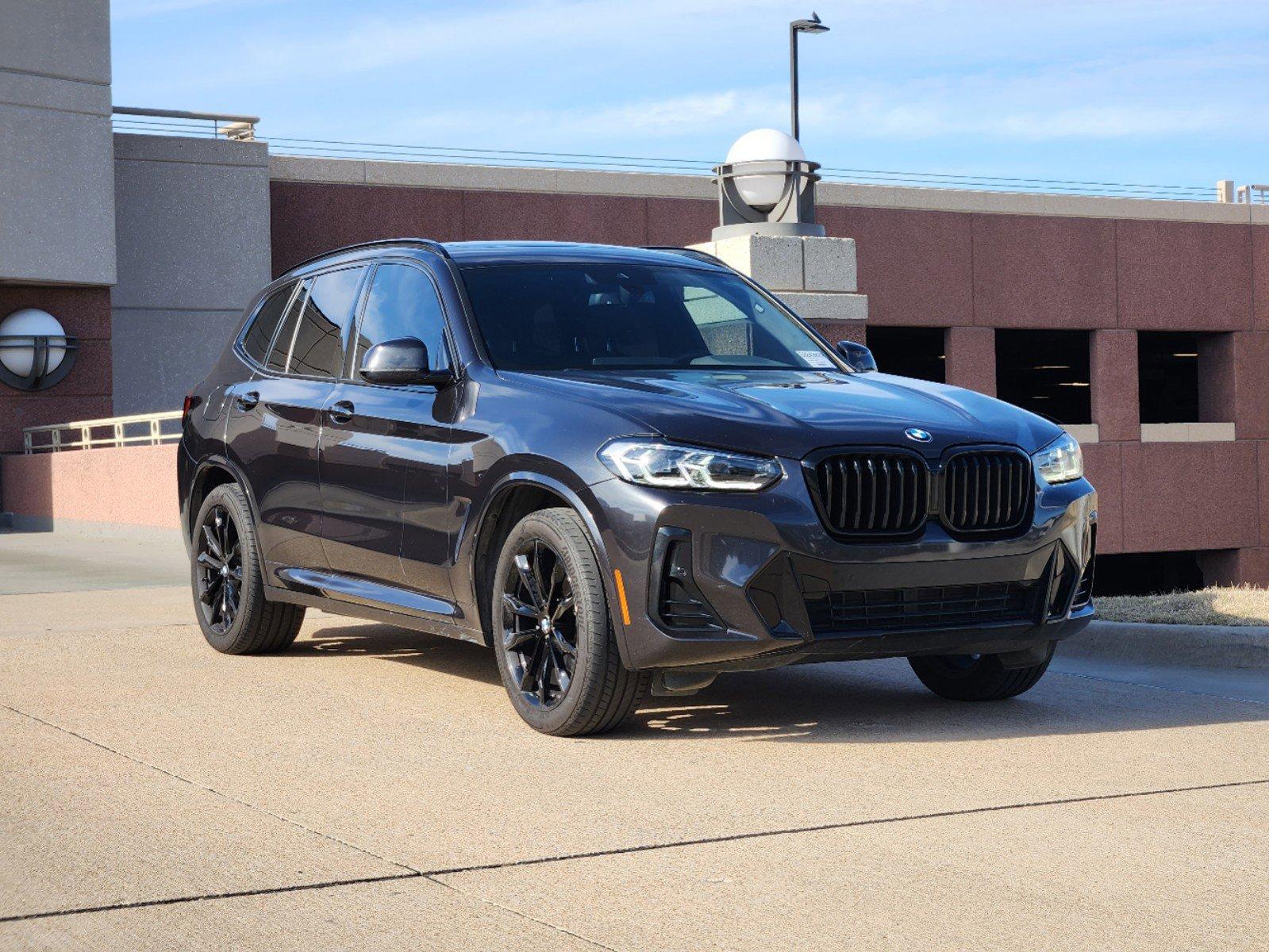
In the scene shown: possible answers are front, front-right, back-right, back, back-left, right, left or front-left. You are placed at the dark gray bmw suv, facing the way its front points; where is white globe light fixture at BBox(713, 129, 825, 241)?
back-left

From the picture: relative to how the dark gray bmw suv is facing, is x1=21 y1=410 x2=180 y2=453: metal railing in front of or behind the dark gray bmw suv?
behind

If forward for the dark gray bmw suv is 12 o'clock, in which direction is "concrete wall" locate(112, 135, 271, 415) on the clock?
The concrete wall is roughly at 7 o'clock from the dark gray bmw suv.

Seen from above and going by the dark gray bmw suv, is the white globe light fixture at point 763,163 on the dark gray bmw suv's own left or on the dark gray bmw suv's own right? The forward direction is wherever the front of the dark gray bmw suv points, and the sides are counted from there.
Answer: on the dark gray bmw suv's own left

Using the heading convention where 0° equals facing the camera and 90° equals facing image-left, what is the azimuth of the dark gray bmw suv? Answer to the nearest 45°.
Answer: approximately 315°

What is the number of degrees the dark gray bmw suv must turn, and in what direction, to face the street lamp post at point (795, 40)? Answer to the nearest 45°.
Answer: approximately 135° to its left
